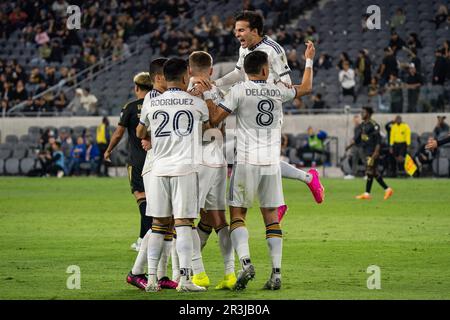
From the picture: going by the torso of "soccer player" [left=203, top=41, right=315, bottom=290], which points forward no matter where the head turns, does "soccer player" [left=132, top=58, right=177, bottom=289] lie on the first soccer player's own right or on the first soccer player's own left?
on the first soccer player's own left

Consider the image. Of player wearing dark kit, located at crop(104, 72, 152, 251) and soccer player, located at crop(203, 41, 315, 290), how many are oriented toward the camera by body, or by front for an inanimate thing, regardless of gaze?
0

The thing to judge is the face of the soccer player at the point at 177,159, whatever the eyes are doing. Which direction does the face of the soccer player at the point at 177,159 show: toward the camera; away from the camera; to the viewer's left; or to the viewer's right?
away from the camera

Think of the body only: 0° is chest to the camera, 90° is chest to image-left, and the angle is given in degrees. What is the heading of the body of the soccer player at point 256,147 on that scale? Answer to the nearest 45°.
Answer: approximately 180°

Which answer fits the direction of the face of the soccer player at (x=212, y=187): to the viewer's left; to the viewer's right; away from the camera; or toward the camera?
away from the camera

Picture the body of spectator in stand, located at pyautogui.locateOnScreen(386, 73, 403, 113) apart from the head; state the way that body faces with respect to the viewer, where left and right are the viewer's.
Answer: facing the viewer

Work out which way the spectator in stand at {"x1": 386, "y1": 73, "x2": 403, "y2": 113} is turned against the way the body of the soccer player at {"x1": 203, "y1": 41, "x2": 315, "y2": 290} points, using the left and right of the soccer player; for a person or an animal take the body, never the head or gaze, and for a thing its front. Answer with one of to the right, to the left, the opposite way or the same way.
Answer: the opposite way

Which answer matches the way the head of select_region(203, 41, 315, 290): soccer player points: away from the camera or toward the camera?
away from the camera

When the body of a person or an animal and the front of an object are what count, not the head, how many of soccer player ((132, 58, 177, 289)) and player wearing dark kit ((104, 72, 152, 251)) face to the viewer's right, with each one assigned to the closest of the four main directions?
1
